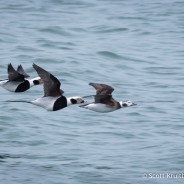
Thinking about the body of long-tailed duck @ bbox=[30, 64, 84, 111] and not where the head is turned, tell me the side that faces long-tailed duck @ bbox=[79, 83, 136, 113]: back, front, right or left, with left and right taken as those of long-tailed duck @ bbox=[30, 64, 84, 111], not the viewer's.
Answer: front

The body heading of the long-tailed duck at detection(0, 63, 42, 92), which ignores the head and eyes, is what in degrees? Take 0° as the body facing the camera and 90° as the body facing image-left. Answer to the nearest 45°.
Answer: approximately 270°

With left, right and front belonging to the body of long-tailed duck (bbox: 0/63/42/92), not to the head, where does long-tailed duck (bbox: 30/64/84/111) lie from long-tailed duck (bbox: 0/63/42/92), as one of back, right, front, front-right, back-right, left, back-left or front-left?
front-right

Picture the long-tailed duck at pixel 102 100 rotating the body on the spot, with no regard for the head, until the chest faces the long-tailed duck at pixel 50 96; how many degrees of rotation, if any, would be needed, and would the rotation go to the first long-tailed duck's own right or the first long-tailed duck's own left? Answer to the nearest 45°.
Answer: approximately 180°

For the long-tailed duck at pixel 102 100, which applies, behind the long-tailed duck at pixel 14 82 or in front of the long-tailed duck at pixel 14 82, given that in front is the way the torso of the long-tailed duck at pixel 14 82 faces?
in front

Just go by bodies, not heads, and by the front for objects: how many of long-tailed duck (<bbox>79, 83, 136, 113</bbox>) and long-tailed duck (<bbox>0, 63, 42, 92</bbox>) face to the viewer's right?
2

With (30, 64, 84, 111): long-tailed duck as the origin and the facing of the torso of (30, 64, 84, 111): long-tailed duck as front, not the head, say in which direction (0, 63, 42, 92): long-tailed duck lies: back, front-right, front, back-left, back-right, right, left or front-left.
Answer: back-left

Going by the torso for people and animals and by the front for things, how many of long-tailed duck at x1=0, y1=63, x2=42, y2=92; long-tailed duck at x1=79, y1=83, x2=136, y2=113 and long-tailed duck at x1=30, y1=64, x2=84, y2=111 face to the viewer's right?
3

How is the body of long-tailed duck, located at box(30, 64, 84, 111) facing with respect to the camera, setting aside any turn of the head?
to the viewer's right

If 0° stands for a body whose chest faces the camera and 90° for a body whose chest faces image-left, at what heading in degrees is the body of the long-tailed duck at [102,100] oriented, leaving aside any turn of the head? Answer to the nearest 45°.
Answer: approximately 270°
